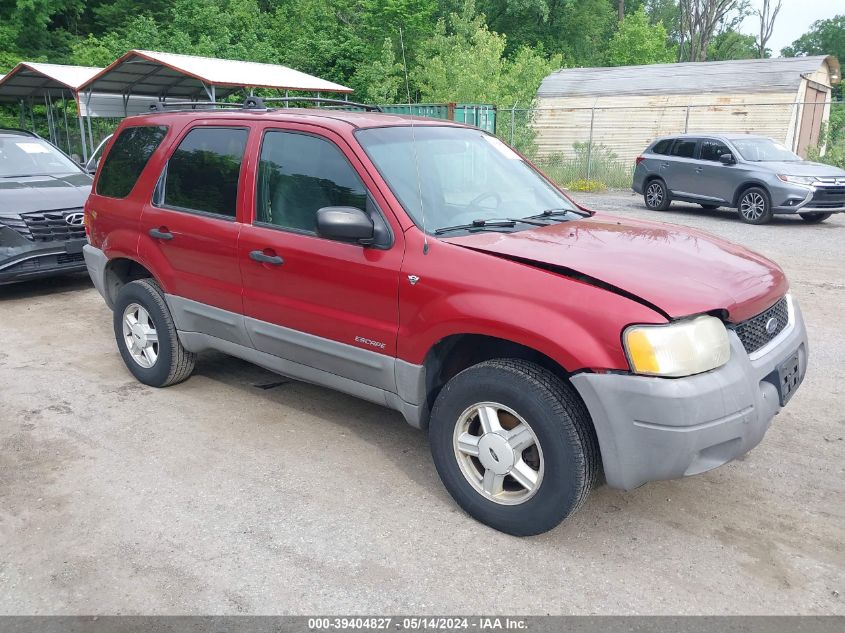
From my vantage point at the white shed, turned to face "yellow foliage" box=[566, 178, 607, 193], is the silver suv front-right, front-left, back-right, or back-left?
front-left

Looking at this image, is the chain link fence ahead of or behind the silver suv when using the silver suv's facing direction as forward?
behind

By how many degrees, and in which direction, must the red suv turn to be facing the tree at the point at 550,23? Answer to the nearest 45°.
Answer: approximately 135° to its left

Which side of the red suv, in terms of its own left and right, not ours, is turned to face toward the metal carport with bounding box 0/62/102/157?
back

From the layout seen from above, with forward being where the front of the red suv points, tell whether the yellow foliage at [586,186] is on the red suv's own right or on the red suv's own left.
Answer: on the red suv's own left

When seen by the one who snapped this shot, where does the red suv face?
facing the viewer and to the right of the viewer

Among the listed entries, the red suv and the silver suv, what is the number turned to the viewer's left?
0

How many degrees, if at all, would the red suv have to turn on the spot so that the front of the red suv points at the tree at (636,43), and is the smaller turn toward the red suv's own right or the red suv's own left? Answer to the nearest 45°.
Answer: approximately 135° to the red suv's own left

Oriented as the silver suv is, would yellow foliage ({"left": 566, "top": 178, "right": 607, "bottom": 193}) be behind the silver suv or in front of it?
behind

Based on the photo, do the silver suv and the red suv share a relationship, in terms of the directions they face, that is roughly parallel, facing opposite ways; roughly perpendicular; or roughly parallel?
roughly parallel

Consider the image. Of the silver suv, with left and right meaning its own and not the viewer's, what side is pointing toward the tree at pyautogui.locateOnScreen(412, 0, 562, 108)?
back

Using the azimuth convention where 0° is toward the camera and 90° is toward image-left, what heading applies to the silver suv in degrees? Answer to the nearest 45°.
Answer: approximately 315°

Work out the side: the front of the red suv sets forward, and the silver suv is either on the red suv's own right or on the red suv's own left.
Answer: on the red suv's own left

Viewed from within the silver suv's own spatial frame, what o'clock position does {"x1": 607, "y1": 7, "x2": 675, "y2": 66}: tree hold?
The tree is roughly at 7 o'clock from the silver suv.

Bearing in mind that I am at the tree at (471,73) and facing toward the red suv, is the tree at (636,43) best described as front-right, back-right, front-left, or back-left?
back-left
